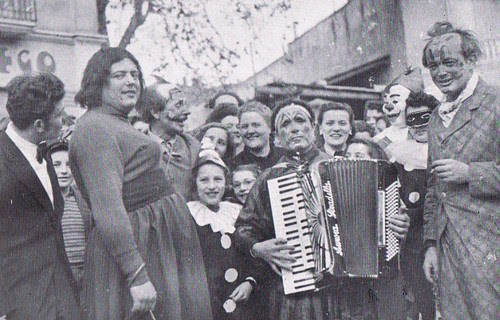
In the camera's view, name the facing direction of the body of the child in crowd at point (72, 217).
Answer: toward the camera

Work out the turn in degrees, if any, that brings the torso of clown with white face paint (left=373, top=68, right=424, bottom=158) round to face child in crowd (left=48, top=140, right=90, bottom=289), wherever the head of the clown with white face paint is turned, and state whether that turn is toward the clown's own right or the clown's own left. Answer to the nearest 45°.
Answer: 0° — they already face them

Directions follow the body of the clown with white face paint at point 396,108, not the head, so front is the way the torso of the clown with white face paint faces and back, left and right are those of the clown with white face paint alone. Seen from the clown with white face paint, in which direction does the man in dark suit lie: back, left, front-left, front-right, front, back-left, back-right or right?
front

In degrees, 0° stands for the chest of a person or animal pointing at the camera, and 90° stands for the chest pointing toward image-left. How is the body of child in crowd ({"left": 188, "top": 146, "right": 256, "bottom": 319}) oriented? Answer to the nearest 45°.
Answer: approximately 0°

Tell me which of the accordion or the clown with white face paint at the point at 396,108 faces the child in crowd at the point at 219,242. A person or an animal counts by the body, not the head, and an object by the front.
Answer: the clown with white face paint

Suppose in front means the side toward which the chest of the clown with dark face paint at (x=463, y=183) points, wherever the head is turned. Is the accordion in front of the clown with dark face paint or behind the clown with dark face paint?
in front

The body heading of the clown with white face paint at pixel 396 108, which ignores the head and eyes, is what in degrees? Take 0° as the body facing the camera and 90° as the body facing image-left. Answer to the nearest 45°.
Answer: approximately 45°

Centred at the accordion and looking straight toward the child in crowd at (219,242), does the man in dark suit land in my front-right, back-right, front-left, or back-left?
front-left

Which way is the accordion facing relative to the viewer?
toward the camera

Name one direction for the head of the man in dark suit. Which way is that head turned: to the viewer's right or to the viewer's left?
to the viewer's right

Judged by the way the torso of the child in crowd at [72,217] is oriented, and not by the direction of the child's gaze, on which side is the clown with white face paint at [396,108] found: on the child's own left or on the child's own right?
on the child's own left

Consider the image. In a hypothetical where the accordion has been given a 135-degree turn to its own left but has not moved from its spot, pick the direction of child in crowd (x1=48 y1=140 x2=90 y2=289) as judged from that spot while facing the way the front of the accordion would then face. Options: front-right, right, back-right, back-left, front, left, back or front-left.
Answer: back-left
